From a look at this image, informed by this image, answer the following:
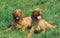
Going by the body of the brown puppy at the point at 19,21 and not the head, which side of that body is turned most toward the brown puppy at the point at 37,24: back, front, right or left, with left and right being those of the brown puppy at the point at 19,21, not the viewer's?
left
